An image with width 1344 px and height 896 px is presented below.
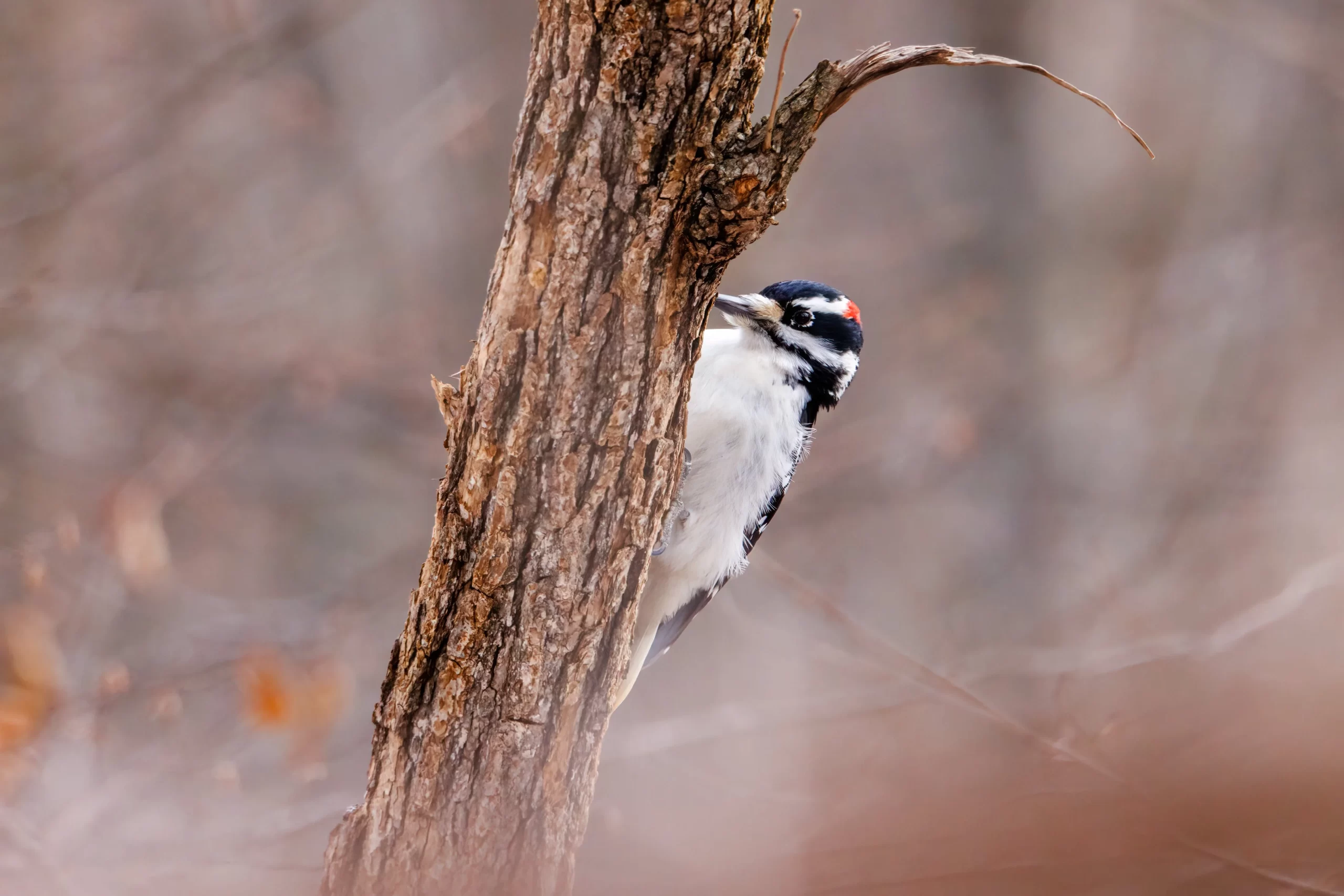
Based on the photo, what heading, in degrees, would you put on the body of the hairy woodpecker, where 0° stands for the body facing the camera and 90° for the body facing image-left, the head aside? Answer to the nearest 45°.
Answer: approximately 45°

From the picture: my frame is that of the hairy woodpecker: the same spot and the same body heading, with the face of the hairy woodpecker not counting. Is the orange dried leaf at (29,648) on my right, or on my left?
on my right
